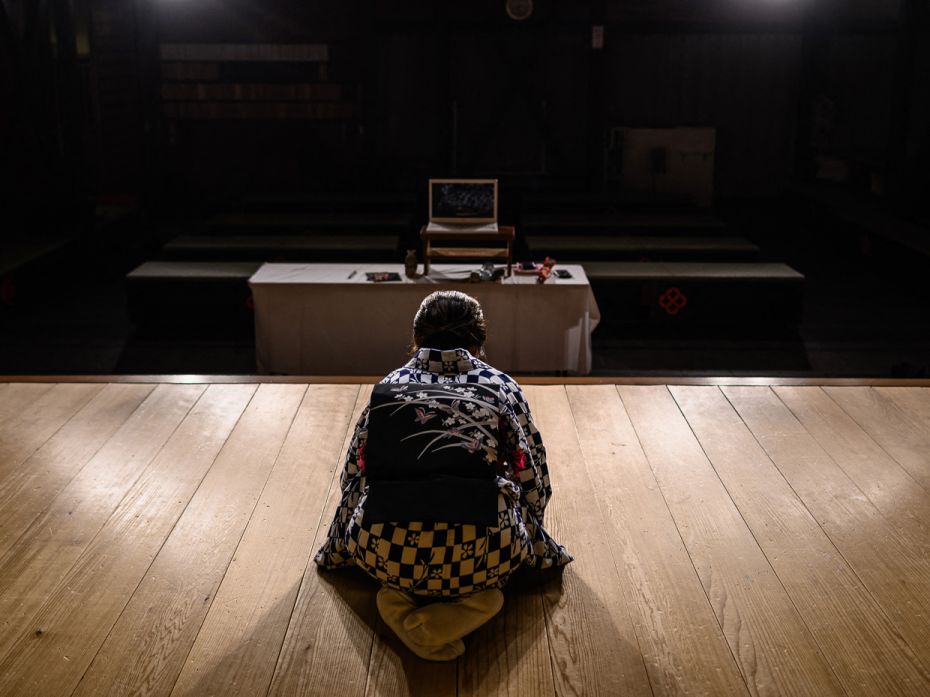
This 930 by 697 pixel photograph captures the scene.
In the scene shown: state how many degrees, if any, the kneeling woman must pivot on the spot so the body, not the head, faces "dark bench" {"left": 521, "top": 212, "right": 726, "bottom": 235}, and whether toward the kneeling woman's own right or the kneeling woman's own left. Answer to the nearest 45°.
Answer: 0° — they already face it

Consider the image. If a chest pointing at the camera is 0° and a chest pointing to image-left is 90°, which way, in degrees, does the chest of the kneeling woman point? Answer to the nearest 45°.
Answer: approximately 180°

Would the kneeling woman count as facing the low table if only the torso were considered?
yes

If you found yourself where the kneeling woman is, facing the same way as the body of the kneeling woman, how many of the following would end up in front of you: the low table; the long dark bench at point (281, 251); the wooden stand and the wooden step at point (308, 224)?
4

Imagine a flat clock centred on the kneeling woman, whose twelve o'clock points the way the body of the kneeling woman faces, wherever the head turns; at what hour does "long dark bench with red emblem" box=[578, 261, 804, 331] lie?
The long dark bench with red emblem is roughly at 1 o'clock from the kneeling woman.

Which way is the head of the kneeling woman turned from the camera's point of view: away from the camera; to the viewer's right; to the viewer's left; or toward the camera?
away from the camera
